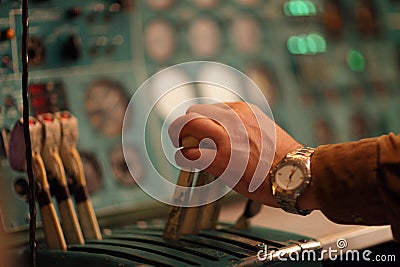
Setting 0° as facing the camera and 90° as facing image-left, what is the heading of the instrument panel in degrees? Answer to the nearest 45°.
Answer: approximately 0°
